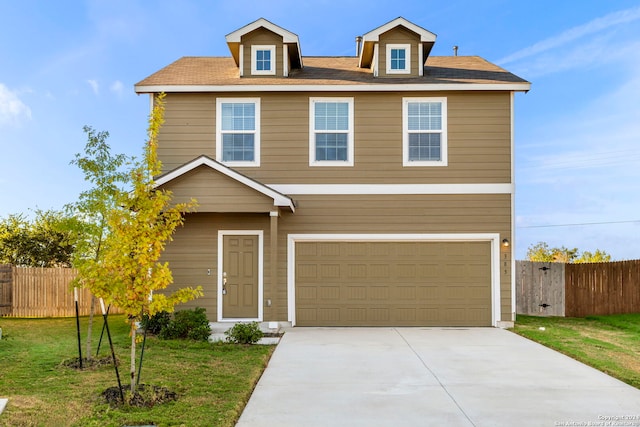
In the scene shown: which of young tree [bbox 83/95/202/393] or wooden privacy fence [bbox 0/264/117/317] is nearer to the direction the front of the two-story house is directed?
the young tree

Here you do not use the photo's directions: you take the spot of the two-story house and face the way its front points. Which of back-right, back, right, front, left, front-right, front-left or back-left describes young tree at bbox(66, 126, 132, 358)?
front-right

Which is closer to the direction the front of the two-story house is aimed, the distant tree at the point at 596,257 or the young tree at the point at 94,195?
the young tree

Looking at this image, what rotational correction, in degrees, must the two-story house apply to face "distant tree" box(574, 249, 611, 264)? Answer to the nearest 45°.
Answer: approximately 135° to its left

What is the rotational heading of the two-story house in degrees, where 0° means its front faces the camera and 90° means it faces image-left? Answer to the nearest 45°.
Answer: approximately 0°

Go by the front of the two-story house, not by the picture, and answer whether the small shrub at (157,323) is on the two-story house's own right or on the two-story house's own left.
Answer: on the two-story house's own right

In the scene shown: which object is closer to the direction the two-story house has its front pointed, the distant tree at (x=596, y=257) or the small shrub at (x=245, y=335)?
the small shrub

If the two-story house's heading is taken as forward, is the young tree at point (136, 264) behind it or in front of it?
in front
